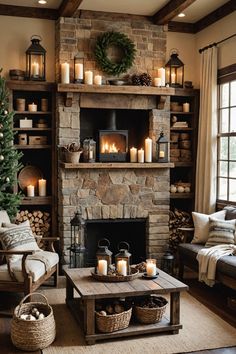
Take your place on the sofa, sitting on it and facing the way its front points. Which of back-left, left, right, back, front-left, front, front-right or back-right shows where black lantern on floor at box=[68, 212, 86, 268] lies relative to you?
front-right

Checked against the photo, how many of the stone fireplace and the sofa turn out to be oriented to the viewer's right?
0

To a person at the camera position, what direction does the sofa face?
facing the viewer and to the left of the viewer

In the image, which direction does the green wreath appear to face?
toward the camera

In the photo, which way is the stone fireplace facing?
toward the camera

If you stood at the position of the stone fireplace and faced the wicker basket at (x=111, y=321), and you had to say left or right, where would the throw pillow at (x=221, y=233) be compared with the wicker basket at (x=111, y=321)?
left

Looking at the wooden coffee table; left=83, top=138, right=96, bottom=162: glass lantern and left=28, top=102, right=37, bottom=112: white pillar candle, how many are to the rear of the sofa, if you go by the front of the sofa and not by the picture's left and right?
0

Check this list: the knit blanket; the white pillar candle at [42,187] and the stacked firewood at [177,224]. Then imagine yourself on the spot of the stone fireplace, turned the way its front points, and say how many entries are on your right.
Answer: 1

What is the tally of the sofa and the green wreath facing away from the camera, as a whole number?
0

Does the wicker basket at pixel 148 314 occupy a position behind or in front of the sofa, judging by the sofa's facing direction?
in front

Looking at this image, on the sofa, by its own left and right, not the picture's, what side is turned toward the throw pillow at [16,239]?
front

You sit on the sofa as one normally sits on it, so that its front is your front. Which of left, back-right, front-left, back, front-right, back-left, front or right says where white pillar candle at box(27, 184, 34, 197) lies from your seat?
front-right
